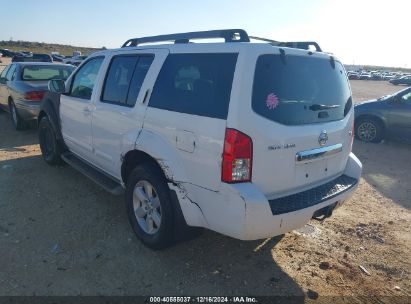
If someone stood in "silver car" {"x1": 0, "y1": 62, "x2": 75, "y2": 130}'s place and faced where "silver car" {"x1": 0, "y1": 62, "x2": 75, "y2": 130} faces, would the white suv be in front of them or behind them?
behind

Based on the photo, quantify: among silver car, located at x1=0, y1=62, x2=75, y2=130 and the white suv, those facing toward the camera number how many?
0

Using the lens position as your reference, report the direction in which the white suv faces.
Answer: facing away from the viewer and to the left of the viewer

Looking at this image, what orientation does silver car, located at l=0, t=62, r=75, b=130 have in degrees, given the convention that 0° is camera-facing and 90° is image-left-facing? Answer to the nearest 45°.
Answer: approximately 135°

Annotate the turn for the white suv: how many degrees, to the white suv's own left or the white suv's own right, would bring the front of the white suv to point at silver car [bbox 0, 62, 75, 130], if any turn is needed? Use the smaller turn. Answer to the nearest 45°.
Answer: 0° — it already faces it

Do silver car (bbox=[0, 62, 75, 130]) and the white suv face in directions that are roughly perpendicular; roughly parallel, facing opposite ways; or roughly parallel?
roughly parallel
